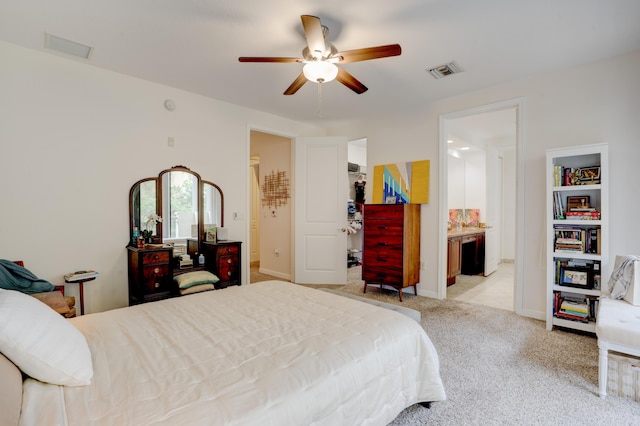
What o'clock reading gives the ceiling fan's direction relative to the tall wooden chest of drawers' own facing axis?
The ceiling fan is roughly at 11 o'clock from the tall wooden chest of drawers.

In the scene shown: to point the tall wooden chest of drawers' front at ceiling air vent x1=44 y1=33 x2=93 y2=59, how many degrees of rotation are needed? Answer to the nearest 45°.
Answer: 0° — it already faces it

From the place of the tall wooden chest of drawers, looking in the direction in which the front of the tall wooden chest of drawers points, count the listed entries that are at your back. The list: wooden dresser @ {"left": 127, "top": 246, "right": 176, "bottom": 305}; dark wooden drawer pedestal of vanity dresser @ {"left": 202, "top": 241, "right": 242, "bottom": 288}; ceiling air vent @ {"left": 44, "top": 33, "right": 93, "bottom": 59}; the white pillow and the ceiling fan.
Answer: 0

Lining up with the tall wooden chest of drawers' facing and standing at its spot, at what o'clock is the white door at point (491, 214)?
The white door is roughly at 6 o'clock from the tall wooden chest of drawers.

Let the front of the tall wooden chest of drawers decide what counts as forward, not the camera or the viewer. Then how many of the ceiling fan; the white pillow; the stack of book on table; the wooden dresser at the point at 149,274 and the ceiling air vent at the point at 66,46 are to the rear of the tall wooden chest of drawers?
0

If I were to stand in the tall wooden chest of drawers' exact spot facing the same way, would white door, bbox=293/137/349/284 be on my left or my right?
on my right

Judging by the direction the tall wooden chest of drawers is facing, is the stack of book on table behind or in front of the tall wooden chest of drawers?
in front

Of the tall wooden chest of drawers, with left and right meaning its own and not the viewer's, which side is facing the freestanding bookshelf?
left

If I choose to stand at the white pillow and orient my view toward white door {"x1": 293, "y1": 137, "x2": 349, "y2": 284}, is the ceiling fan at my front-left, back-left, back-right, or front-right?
front-right

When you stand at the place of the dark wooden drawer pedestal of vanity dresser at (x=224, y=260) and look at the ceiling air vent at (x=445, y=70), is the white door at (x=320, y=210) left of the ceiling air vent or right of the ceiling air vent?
left

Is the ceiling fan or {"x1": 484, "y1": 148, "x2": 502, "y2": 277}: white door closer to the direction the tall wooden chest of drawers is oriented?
the ceiling fan
